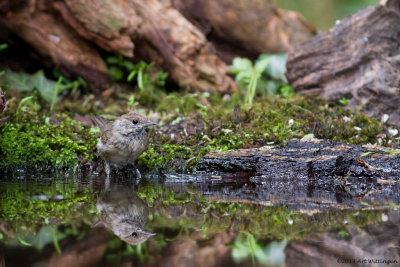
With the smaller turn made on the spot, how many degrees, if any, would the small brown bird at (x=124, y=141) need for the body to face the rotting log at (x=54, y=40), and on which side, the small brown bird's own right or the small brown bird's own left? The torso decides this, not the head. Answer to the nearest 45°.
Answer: approximately 180°

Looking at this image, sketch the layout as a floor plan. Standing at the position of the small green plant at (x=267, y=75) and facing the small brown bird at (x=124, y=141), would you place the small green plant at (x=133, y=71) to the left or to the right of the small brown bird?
right

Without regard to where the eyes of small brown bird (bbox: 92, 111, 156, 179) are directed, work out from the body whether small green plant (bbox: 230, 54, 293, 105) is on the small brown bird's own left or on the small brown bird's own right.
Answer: on the small brown bird's own left

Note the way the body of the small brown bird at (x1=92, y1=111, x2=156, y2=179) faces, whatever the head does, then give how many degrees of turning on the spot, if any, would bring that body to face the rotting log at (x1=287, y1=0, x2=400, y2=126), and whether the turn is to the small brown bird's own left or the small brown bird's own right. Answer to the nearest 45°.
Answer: approximately 45° to the small brown bird's own left

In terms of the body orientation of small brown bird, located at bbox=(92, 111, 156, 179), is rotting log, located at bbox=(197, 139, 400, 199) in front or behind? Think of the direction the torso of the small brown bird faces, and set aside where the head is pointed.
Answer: in front

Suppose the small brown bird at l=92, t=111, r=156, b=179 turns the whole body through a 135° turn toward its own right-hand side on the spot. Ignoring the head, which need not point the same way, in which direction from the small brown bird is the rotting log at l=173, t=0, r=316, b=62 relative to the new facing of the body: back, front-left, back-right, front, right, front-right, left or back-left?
back-right

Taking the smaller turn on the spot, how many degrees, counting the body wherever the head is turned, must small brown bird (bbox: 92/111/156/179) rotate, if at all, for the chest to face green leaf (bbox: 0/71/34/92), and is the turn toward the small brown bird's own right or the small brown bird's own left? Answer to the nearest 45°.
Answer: approximately 180°

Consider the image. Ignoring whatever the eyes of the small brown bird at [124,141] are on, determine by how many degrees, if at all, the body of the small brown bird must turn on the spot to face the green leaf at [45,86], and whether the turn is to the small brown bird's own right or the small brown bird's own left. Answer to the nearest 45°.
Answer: approximately 180°

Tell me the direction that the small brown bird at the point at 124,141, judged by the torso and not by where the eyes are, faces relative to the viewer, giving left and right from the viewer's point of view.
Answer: facing the viewer and to the right of the viewer

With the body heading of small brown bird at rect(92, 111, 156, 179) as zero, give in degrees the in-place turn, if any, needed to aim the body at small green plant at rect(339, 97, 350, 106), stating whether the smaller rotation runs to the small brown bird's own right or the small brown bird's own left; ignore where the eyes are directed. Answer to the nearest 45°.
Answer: approximately 45° to the small brown bird's own left

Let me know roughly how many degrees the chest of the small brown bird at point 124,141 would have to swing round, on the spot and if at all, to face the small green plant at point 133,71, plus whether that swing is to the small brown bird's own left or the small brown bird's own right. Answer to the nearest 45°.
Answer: approximately 135° to the small brown bird's own left

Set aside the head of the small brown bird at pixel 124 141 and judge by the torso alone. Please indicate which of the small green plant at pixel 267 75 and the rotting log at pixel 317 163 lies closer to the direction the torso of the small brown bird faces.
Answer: the rotting log
